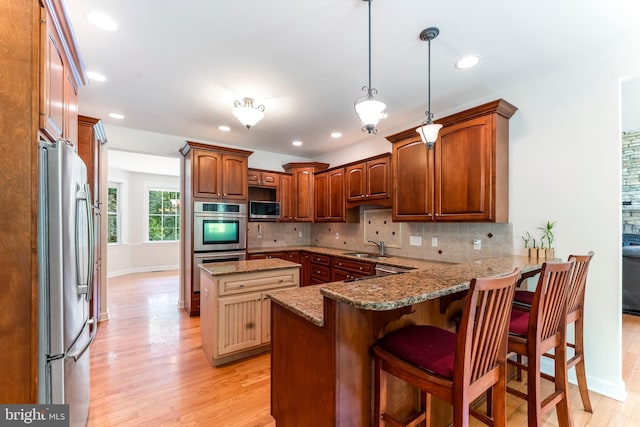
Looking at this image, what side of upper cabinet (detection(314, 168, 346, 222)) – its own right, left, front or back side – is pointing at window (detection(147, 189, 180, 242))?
right

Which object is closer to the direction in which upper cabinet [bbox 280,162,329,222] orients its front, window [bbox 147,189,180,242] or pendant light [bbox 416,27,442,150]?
the pendant light

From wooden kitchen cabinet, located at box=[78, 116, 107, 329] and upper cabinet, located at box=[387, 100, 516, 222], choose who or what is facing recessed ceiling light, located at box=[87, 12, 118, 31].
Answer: the upper cabinet

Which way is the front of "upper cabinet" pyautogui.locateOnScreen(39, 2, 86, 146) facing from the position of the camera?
facing to the right of the viewer

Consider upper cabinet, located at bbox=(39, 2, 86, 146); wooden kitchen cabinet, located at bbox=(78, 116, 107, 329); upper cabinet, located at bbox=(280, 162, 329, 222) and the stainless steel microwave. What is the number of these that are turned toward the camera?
2

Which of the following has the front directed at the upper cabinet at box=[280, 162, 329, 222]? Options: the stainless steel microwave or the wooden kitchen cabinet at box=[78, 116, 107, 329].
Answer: the wooden kitchen cabinet

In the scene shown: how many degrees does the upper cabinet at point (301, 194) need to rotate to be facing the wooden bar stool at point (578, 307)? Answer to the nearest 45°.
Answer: approximately 45° to its left

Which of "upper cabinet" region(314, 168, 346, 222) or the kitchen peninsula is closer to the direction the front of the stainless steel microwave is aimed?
the kitchen peninsula

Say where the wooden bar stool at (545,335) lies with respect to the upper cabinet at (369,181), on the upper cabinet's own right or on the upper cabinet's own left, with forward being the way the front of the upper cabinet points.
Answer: on the upper cabinet's own left

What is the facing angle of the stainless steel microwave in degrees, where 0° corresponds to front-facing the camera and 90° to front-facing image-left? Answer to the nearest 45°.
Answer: approximately 0°

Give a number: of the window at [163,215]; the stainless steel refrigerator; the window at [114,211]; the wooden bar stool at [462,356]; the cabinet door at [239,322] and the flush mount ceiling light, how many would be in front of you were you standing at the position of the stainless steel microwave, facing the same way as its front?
4

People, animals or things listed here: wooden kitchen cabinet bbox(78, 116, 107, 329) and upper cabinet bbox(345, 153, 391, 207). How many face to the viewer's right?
1

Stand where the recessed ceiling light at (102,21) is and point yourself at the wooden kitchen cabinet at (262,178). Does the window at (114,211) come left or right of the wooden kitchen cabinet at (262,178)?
left

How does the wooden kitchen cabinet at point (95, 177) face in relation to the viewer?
to the viewer's right

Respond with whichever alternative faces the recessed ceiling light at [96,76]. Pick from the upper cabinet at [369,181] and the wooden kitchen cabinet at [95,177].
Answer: the upper cabinet

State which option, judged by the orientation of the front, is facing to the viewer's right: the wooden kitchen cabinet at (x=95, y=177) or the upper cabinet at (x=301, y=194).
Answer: the wooden kitchen cabinet
